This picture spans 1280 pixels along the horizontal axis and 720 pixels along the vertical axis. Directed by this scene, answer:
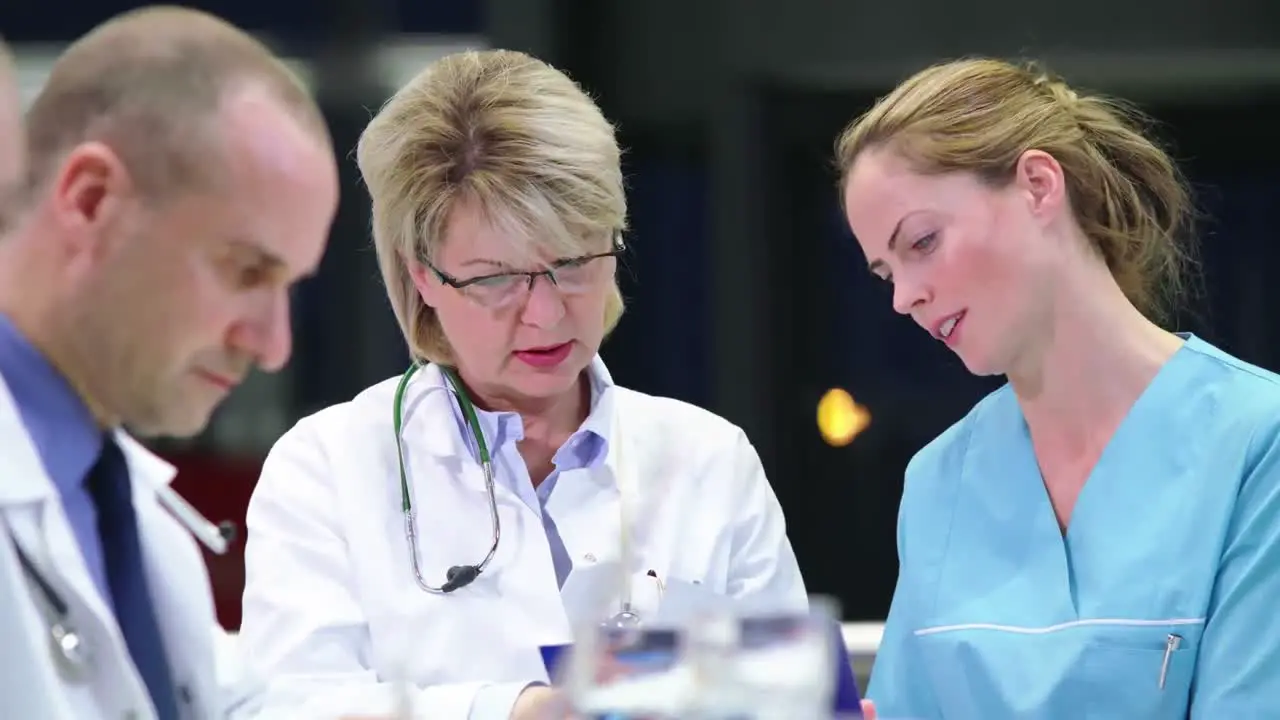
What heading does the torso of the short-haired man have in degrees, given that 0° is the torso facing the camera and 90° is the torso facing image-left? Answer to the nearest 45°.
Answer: approximately 315°

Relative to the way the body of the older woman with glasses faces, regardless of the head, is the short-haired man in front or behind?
in front

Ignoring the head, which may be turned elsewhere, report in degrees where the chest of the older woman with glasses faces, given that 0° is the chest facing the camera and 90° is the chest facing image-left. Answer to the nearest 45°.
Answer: approximately 0°

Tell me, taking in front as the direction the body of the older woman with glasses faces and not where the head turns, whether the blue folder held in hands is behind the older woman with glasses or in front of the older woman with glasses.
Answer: in front

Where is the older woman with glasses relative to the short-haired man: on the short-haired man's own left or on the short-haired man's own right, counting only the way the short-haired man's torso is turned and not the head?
on the short-haired man's own left
